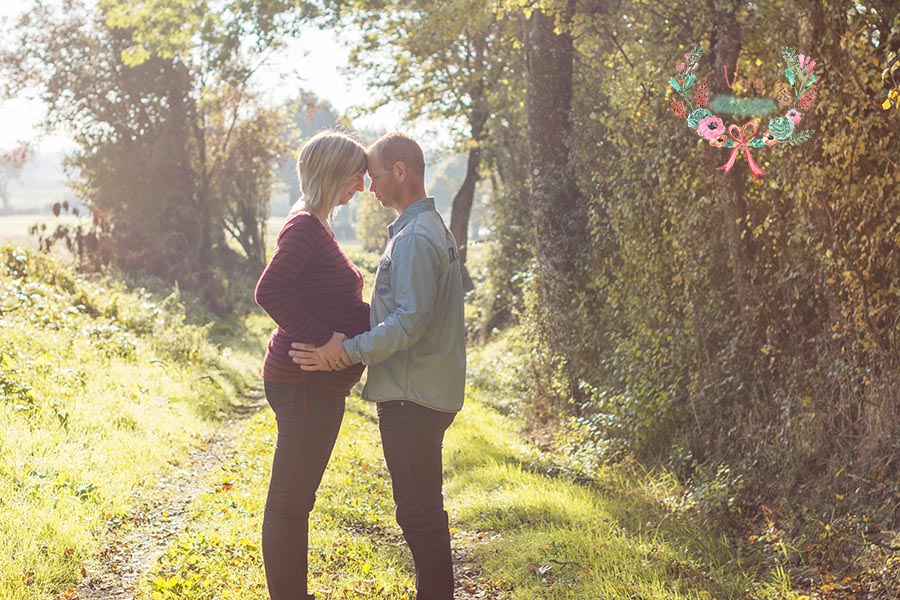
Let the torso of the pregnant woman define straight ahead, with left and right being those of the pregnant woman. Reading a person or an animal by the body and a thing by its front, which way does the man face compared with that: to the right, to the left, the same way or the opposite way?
the opposite way

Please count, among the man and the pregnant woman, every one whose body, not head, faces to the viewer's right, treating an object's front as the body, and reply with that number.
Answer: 1

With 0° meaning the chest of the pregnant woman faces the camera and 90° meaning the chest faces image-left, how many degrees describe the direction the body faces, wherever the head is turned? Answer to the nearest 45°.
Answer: approximately 270°

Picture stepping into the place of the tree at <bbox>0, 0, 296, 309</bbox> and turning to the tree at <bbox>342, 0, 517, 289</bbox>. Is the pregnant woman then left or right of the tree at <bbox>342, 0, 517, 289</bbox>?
right

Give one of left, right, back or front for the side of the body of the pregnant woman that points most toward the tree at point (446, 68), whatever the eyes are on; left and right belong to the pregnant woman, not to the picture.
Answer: left

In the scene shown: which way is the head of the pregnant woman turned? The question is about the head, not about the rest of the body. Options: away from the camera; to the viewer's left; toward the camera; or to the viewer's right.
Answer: to the viewer's right

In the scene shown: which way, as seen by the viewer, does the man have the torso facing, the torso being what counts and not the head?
to the viewer's left

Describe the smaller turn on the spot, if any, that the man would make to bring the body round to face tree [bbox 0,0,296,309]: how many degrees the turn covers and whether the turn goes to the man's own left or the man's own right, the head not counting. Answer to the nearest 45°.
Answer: approximately 90° to the man's own right

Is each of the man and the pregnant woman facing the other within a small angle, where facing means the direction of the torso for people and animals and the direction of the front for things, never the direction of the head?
yes
